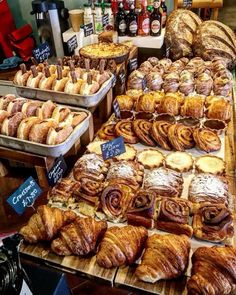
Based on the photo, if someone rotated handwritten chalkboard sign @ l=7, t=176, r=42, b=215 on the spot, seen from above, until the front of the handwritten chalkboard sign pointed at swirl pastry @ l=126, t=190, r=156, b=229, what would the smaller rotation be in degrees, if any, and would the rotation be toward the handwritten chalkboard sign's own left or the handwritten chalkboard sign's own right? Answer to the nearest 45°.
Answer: approximately 45° to the handwritten chalkboard sign's own left

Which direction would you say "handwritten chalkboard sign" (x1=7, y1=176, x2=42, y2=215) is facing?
toward the camera

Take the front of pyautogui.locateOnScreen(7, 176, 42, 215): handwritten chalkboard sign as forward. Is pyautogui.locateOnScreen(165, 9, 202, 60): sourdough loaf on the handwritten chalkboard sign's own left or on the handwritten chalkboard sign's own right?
on the handwritten chalkboard sign's own left

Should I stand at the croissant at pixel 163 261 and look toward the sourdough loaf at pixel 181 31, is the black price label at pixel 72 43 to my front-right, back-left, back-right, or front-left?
front-left

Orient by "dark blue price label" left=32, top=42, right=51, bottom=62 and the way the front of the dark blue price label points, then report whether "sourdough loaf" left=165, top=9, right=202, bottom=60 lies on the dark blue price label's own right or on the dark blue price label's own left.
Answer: on the dark blue price label's own left

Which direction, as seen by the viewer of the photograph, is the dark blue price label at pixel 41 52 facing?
facing the viewer

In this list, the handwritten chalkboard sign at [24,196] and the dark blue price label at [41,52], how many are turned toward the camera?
2

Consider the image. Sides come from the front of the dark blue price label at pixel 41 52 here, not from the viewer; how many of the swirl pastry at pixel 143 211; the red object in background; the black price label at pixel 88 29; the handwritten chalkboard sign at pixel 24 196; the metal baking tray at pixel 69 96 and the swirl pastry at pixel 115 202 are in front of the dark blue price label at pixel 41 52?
4

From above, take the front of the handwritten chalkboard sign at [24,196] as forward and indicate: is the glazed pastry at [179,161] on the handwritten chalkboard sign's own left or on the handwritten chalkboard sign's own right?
on the handwritten chalkboard sign's own left

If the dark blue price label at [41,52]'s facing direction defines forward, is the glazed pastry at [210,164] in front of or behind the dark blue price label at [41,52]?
in front

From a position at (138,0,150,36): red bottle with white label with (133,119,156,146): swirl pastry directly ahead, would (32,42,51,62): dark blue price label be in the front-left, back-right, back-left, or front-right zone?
front-right

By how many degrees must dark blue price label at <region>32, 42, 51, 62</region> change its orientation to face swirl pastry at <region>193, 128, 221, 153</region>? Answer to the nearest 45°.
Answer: approximately 45° to its left

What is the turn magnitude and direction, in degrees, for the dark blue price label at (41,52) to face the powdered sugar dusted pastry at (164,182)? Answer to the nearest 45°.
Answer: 0° — it already faces it

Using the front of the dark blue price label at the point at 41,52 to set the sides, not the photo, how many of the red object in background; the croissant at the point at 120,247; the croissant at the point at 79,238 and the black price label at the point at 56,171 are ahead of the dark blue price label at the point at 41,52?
3

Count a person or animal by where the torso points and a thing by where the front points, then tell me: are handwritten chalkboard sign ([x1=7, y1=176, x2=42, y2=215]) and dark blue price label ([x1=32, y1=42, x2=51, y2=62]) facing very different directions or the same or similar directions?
same or similar directions

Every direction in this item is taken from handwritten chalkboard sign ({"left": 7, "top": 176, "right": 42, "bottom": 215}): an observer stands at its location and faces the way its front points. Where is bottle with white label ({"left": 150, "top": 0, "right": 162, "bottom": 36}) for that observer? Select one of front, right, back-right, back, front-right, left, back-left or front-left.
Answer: back-left
